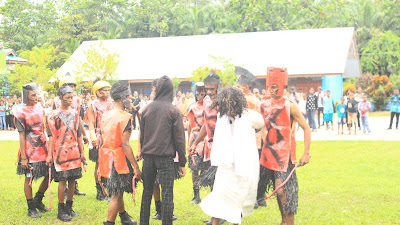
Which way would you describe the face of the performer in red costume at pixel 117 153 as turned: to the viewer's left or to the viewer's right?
to the viewer's right

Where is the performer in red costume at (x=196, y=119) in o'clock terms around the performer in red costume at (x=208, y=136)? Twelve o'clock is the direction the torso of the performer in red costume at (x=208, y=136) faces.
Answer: the performer in red costume at (x=196, y=119) is roughly at 4 o'clock from the performer in red costume at (x=208, y=136).

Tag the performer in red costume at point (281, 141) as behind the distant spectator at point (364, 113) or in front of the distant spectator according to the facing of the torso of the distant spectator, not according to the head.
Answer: in front

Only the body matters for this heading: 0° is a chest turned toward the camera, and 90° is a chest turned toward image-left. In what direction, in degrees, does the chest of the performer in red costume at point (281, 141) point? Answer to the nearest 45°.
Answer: approximately 45°

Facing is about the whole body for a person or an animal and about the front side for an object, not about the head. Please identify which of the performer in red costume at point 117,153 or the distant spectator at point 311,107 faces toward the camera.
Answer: the distant spectator

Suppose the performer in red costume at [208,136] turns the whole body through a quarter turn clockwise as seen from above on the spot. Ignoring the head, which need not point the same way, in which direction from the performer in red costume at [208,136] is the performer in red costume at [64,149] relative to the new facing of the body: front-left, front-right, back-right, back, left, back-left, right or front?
front-left

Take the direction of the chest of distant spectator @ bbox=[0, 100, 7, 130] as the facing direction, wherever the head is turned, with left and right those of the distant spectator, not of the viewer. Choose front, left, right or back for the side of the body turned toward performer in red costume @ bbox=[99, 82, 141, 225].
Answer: front

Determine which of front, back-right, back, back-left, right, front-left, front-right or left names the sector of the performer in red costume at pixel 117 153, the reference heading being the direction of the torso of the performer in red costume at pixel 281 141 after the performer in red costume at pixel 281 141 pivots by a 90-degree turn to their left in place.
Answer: back-right

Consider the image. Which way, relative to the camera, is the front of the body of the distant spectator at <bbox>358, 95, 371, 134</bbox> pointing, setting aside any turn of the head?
toward the camera

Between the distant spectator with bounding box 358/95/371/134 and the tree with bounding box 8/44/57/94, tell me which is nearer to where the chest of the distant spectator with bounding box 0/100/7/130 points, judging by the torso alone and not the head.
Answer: the distant spectator

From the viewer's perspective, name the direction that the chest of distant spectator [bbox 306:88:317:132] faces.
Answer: toward the camera

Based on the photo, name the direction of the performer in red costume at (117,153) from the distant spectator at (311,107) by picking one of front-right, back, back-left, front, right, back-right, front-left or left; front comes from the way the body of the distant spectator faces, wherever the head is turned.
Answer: front

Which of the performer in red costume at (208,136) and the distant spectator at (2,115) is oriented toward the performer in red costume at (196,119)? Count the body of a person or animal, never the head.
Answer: the distant spectator

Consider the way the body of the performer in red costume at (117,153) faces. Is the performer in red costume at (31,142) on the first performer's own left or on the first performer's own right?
on the first performer's own left

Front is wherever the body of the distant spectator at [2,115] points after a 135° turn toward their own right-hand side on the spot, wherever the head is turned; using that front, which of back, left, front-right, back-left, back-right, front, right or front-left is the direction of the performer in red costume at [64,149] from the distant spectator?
back-left

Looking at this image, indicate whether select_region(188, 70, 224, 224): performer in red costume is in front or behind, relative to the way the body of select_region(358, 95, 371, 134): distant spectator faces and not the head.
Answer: in front

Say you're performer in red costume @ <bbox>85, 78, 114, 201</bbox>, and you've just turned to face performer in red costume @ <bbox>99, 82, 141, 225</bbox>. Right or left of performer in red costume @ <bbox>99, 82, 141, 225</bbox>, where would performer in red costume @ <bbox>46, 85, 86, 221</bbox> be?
right

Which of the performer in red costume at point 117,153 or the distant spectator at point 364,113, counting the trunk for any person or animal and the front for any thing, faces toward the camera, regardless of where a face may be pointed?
the distant spectator
